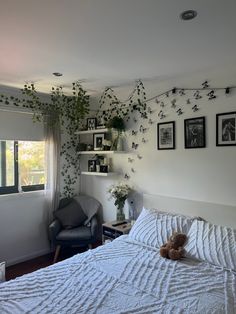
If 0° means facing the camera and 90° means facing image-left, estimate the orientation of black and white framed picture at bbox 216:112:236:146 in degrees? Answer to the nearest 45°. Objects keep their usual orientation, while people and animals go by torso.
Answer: approximately 45°

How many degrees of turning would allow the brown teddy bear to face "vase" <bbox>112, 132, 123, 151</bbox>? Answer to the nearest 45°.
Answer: approximately 90° to its right

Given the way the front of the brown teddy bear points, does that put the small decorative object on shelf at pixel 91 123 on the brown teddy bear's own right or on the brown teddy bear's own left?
on the brown teddy bear's own right

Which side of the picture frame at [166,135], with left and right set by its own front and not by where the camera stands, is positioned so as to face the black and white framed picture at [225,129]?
left

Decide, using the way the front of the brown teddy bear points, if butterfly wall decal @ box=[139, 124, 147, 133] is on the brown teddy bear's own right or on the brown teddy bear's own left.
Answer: on the brown teddy bear's own right

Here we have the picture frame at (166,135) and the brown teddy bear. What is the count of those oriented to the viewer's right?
0

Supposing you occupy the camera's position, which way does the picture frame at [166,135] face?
facing the viewer and to the left of the viewer

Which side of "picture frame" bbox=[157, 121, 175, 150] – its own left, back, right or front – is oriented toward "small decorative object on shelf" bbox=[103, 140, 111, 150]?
right

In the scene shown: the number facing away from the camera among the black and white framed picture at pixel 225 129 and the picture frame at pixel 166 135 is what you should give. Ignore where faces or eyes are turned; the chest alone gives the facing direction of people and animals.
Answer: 0

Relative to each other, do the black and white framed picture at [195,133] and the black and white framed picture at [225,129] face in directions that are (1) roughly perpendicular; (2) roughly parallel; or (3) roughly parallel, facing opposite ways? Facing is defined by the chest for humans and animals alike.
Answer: roughly parallel

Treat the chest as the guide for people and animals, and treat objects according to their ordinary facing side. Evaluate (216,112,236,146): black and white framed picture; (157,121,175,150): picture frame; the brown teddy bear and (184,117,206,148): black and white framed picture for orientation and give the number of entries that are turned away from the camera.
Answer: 0

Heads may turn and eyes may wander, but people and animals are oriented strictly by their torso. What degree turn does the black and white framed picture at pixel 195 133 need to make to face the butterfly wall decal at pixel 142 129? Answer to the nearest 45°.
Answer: approximately 90° to its right
